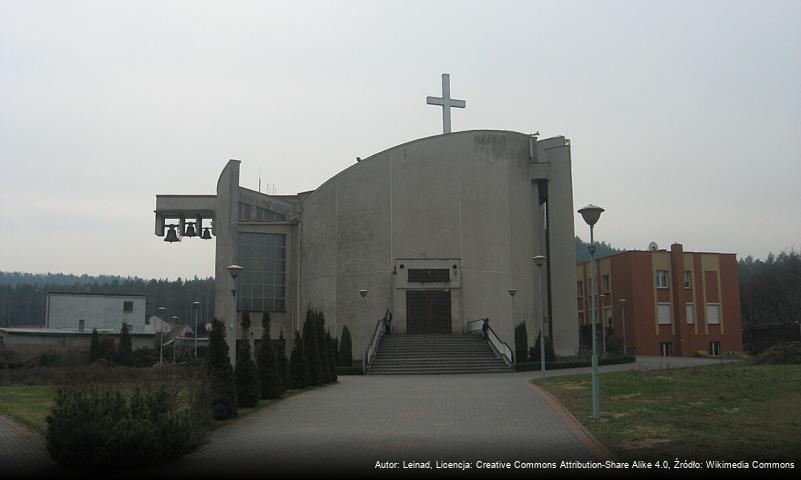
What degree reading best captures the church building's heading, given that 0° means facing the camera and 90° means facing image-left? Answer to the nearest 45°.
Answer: approximately 0°

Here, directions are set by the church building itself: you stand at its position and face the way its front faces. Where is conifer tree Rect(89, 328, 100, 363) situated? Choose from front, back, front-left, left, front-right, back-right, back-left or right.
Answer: right

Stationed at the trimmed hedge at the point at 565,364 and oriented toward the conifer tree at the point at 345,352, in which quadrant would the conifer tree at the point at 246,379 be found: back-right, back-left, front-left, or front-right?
front-left

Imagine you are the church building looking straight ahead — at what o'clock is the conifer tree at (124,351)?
The conifer tree is roughly at 3 o'clock from the church building.

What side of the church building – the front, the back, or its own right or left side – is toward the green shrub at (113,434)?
front

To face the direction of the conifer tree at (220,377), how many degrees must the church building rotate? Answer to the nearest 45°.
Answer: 0° — it already faces it

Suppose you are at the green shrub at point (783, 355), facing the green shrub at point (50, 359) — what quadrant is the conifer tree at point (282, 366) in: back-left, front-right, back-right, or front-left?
front-left

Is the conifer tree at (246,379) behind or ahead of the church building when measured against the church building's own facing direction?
ahead

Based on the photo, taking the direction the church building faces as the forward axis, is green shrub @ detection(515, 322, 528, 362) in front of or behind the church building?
in front

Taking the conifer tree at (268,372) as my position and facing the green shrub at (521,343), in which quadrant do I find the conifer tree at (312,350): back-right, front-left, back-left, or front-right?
front-left

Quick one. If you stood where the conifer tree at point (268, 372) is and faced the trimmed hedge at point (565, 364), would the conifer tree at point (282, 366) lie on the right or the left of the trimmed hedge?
left

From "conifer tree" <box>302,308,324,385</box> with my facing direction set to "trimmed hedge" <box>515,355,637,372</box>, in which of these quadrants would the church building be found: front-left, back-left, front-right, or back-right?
front-left

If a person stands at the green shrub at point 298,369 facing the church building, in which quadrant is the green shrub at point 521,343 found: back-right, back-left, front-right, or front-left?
front-right
